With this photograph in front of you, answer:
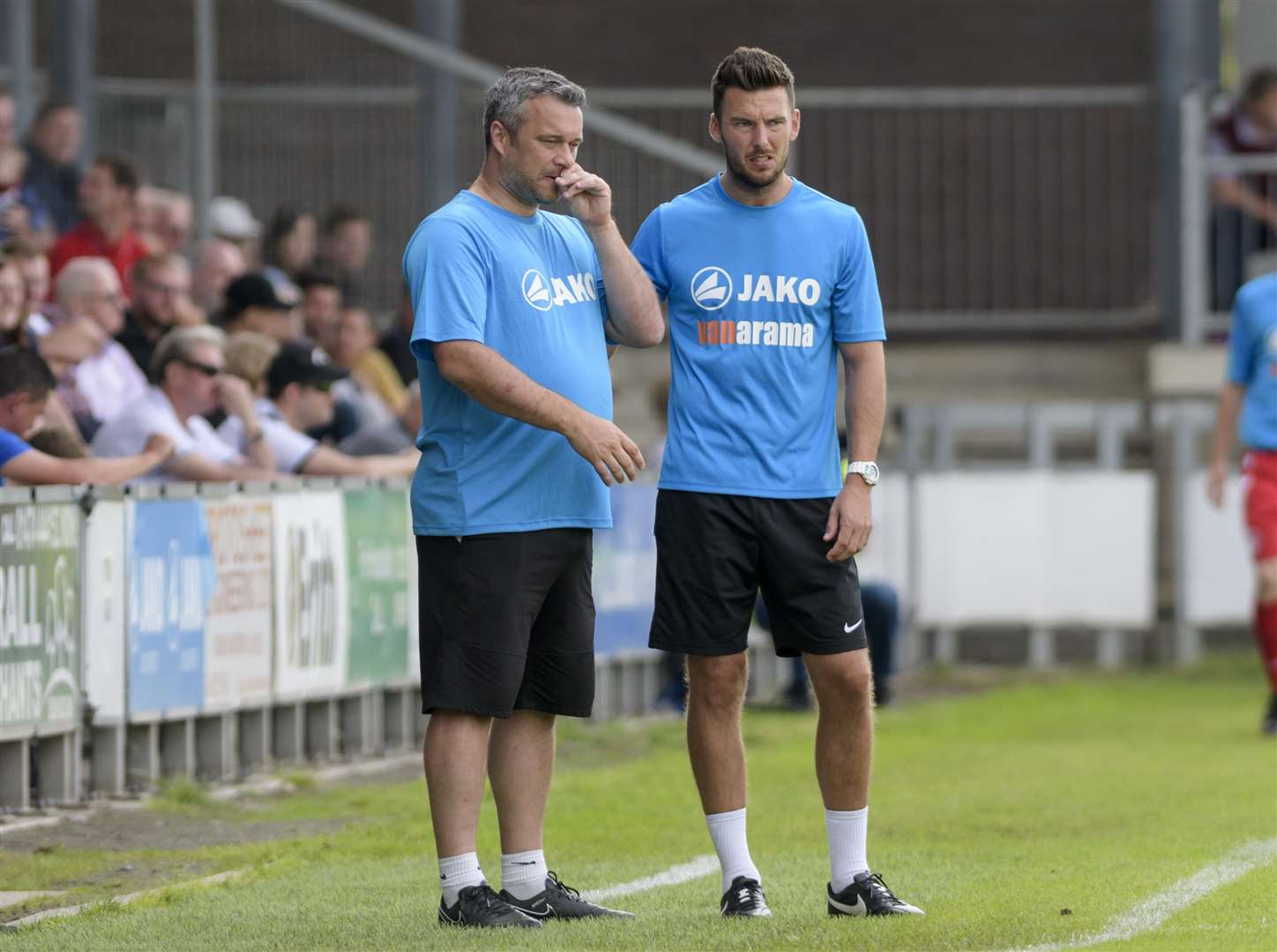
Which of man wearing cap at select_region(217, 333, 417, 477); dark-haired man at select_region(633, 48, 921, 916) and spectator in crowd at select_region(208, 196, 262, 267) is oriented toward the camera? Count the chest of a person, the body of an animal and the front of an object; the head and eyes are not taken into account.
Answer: the dark-haired man

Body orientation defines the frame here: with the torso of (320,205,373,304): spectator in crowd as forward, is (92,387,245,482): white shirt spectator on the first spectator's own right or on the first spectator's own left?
on the first spectator's own right

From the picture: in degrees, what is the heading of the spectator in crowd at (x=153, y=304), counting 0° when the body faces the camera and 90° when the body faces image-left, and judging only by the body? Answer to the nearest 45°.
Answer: approximately 315°

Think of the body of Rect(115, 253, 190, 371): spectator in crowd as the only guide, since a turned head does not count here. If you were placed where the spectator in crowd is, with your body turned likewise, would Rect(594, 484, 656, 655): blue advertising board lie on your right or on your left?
on your left

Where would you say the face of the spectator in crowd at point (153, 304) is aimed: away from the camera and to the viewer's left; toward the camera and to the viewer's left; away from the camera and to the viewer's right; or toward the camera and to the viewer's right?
toward the camera and to the viewer's right

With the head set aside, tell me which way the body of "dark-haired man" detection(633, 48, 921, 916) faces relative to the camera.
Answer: toward the camera

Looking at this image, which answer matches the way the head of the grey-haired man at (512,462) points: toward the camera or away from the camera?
toward the camera

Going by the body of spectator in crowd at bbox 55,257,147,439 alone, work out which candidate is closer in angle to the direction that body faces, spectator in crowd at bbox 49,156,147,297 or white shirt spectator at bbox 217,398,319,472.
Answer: the white shirt spectator

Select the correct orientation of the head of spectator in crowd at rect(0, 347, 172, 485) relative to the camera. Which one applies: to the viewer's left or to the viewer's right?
to the viewer's right

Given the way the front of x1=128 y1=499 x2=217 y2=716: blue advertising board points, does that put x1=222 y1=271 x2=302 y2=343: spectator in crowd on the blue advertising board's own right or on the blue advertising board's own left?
on the blue advertising board's own left
